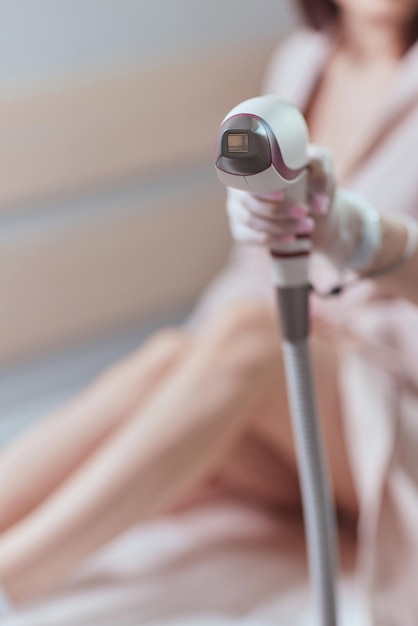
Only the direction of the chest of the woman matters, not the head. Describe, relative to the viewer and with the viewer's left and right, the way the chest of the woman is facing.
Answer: facing the viewer and to the left of the viewer
